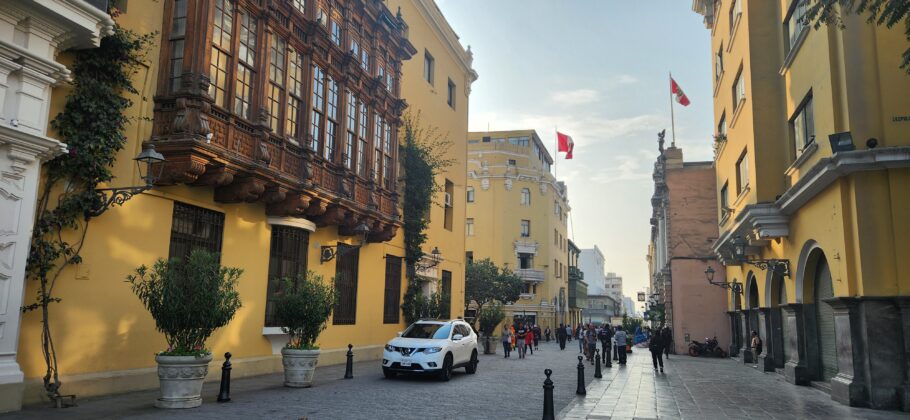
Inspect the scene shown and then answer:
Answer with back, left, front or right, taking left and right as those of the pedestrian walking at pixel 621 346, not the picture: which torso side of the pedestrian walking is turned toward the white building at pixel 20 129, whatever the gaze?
back

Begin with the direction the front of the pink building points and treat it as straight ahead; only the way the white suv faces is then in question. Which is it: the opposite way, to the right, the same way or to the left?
to the left

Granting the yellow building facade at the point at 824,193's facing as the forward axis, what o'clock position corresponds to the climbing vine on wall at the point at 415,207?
The climbing vine on wall is roughly at 2 o'clock from the yellow building facade.

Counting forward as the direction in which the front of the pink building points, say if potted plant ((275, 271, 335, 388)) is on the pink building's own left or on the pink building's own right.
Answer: on the pink building's own left

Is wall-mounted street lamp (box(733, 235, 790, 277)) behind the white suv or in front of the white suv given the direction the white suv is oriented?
behind

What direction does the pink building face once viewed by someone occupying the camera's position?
facing to the left of the viewer

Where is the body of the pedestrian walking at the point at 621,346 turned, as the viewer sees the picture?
away from the camera

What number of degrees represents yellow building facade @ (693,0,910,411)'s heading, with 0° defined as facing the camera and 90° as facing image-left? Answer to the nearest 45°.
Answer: approximately 45°

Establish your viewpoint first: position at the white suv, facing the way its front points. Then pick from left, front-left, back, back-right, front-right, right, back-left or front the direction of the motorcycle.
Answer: back

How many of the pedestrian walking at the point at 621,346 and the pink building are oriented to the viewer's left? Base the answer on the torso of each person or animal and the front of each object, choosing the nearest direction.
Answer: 1

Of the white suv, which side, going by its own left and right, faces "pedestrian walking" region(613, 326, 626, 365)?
back

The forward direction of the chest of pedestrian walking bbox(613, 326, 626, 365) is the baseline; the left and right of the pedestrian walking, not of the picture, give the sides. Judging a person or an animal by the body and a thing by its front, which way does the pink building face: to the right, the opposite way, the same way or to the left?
to the left
